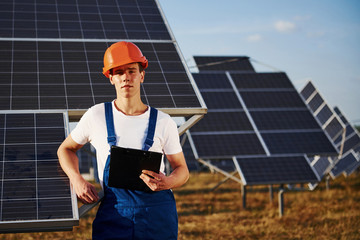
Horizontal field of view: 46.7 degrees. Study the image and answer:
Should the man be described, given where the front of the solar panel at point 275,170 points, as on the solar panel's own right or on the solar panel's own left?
on the solar panel's own right

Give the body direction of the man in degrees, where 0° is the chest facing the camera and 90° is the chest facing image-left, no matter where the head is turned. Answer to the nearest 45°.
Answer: approximately 0°

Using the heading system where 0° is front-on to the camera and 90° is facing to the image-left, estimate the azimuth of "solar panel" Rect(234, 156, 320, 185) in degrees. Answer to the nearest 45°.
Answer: approximately 315°

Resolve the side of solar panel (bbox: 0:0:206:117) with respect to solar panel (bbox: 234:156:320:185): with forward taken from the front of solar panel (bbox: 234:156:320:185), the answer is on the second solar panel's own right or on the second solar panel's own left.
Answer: on the second solar panel's own right

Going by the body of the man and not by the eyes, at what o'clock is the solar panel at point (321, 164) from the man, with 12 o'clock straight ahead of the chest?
The solar panel is roughly at 7 o'clock from the man.

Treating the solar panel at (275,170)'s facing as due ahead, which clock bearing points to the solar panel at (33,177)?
the solar panel at (33,177) is roughly at 2 o'clock from the solar panel at (275,170).

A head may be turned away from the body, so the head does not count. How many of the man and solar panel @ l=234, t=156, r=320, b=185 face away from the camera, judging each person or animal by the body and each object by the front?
0

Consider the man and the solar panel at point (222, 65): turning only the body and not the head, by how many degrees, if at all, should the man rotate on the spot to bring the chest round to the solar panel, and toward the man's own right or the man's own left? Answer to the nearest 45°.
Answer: approximately 180°

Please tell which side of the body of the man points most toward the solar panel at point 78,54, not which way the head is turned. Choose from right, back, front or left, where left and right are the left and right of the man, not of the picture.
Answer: back

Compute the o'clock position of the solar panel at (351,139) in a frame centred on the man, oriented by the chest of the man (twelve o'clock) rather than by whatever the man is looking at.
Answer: The solar panel is roughly at 7 o'clock from the man.
